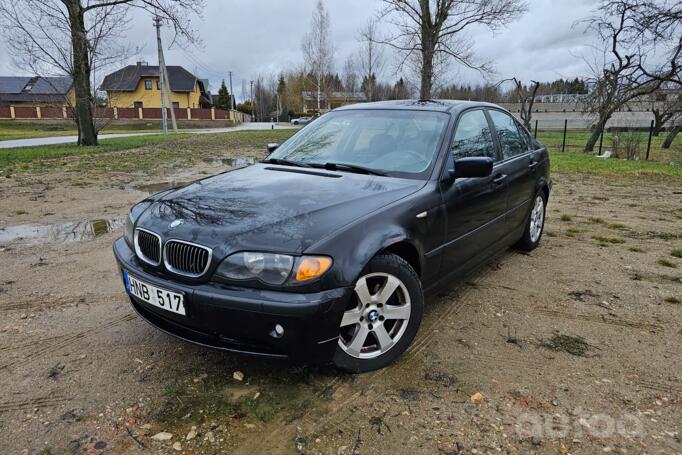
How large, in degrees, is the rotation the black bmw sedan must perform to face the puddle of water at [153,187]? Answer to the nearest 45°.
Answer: approximately 90° to its right

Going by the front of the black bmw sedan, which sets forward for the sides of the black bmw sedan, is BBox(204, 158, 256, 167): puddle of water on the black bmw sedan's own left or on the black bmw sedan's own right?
on the black bmw sedan's own right

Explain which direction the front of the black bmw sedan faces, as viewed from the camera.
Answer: facing the viewer and to the left of the viewer
